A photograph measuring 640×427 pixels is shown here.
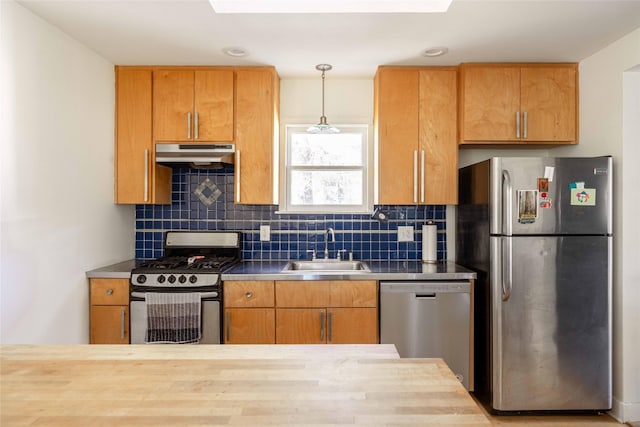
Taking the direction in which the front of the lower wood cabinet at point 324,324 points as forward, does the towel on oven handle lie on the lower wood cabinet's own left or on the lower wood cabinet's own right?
on the lower wood cabinet's own right

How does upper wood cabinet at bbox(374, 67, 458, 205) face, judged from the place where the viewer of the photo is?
facing the viewer

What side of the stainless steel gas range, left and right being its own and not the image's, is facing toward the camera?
front

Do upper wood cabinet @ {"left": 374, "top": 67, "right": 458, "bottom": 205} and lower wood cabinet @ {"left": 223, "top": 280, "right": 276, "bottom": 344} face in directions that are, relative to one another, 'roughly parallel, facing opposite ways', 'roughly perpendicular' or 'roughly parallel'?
roughly parallel

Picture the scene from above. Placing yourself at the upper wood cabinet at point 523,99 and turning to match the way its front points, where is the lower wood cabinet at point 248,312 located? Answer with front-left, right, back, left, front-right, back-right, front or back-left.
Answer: front-right

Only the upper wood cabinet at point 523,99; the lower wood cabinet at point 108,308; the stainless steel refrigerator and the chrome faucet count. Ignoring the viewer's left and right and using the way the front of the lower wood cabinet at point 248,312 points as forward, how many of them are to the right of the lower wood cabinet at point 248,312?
1

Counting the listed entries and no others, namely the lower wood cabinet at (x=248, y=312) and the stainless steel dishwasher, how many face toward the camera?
2

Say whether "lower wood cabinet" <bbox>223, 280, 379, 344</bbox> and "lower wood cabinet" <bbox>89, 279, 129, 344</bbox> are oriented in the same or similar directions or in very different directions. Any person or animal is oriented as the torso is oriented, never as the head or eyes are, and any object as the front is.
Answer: same or similar directions

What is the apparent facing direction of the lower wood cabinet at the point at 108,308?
toward the camera

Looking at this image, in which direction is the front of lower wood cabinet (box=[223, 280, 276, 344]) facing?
toward the camera

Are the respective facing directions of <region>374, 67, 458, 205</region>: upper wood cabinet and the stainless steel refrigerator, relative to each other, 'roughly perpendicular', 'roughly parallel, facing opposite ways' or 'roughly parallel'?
roughly parallel
